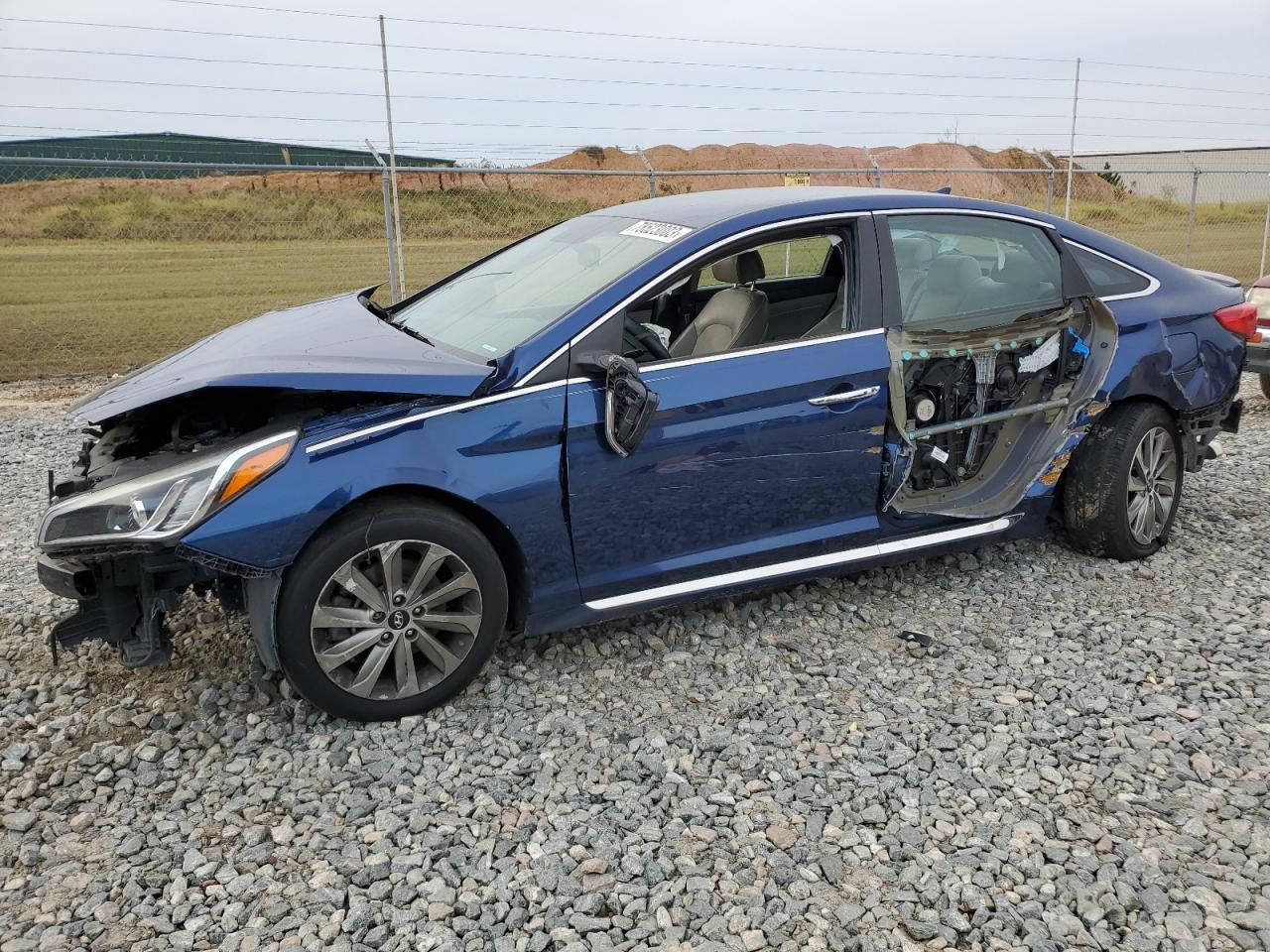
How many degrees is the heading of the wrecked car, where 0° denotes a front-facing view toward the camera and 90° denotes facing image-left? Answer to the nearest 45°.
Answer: approximately 45°

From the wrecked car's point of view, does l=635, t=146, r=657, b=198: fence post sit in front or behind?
behind

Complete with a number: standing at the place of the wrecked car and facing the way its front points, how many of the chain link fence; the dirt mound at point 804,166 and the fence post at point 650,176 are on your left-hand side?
0

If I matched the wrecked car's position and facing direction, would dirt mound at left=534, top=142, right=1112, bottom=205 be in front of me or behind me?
behind

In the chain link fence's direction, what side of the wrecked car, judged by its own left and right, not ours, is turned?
right
